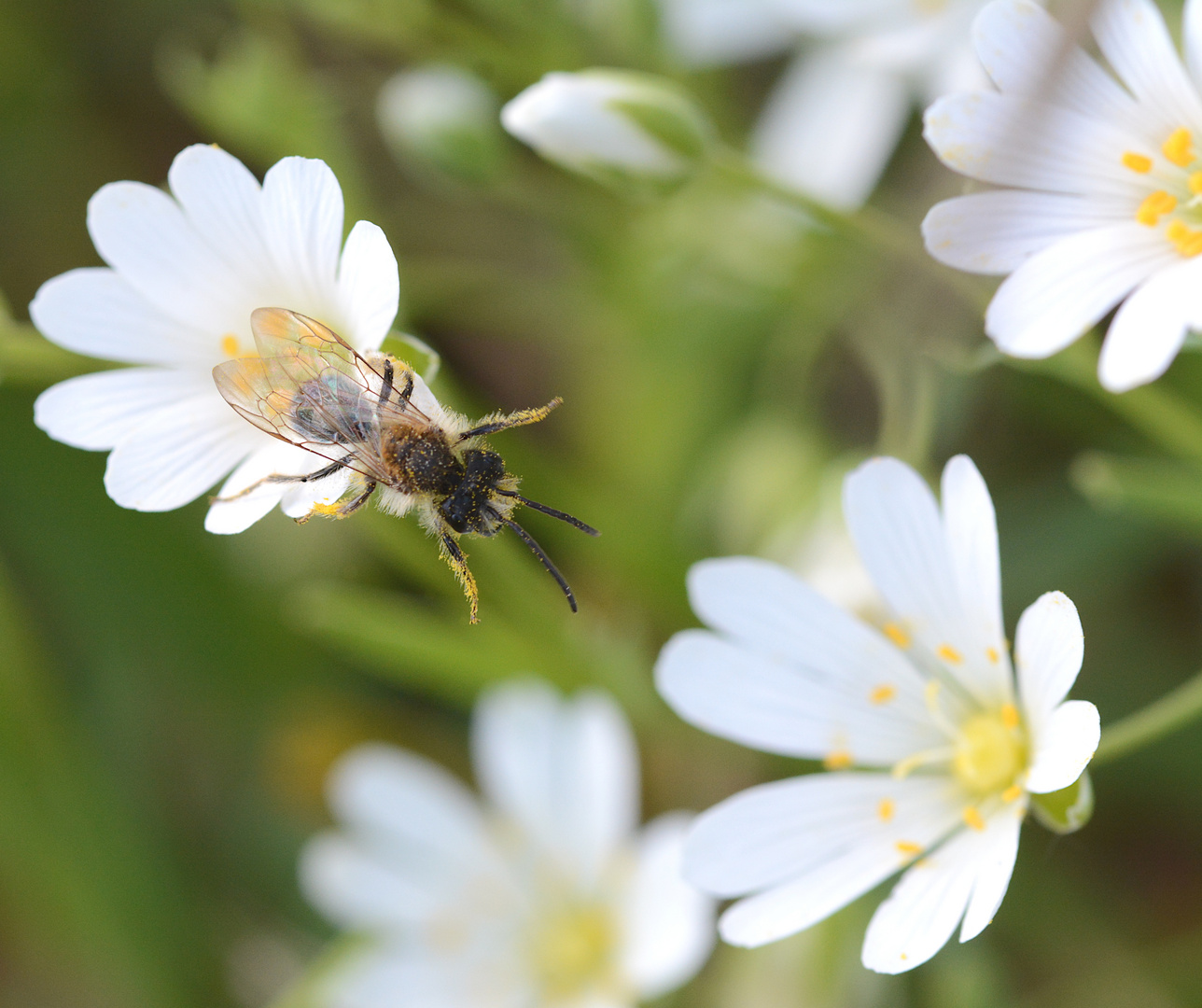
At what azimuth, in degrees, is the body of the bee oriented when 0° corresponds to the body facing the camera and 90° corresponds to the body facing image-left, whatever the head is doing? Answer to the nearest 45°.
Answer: approximately 315°
